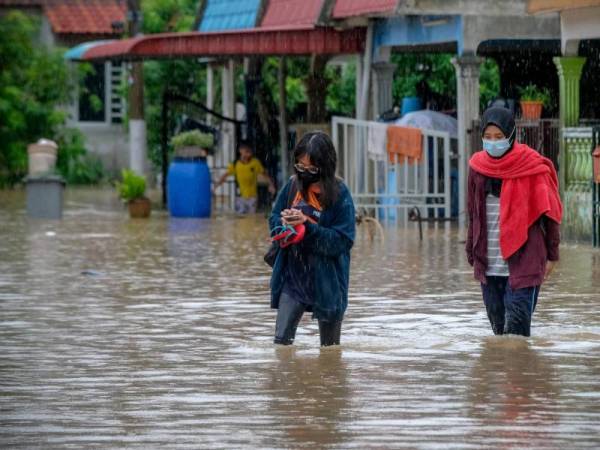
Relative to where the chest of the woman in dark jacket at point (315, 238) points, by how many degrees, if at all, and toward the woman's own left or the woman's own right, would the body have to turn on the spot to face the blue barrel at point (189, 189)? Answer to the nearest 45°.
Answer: approximately 135° to the woman's own right

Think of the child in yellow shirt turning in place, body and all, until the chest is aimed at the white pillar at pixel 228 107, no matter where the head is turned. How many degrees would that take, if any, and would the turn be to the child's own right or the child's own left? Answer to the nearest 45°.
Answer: approximately 180°

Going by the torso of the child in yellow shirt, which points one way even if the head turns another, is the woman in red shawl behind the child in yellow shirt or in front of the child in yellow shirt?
in front

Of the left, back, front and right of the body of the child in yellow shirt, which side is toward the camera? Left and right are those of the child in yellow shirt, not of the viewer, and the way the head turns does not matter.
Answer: front

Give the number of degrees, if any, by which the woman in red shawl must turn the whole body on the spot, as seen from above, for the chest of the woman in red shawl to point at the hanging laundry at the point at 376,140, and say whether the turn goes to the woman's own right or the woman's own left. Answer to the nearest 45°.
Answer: approximately 135° to the woman's own right

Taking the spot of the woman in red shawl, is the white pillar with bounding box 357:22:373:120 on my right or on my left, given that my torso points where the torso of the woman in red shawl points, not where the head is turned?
on my right

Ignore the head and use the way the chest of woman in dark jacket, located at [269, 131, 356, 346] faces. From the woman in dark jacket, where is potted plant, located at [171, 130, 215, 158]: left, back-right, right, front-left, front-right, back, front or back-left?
back-right

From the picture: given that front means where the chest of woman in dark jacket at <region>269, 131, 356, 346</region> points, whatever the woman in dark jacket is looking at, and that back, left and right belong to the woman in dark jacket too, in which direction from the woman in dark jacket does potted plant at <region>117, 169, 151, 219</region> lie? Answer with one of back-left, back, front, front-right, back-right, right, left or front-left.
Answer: back-right

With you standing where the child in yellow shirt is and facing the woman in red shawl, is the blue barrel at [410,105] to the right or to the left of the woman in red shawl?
left

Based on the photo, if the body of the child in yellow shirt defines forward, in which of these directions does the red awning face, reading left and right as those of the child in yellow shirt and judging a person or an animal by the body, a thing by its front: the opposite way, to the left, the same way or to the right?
the same way

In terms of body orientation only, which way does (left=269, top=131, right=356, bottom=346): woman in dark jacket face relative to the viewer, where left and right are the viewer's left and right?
facing the viewer and to the left of the viewer

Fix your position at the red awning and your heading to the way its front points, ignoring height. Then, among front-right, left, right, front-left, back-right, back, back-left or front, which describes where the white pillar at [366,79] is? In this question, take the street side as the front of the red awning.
left
